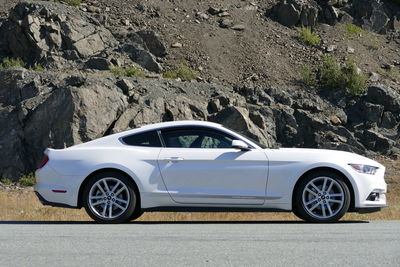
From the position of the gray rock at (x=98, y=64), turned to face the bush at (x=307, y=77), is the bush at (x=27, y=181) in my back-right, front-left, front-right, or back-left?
back-right

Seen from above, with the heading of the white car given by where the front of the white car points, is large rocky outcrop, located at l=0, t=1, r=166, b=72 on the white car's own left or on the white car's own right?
on the white car's own left

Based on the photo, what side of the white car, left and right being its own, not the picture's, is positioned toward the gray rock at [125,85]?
left

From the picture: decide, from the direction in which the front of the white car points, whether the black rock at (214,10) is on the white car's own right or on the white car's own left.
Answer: on the white car's own left

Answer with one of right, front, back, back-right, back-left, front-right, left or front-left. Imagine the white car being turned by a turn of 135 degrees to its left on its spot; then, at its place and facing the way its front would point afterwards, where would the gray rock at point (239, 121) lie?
front-right

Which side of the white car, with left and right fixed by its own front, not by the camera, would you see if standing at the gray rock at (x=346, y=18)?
left

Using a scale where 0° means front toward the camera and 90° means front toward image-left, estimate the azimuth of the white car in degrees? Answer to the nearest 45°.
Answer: approximately 270°

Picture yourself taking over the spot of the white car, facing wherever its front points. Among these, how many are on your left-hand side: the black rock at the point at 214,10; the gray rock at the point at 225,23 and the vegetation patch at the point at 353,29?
3

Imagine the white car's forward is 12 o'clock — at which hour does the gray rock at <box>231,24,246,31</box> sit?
The gray rock is roughly at 9 o'clock from the white car.
